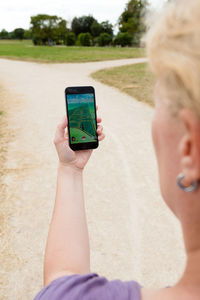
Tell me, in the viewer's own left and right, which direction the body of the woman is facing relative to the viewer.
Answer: facing away from the viewer and to the left of the viewer

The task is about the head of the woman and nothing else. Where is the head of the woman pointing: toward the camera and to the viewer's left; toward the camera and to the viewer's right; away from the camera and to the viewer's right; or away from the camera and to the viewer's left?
away from the camera and to the viewer's left
